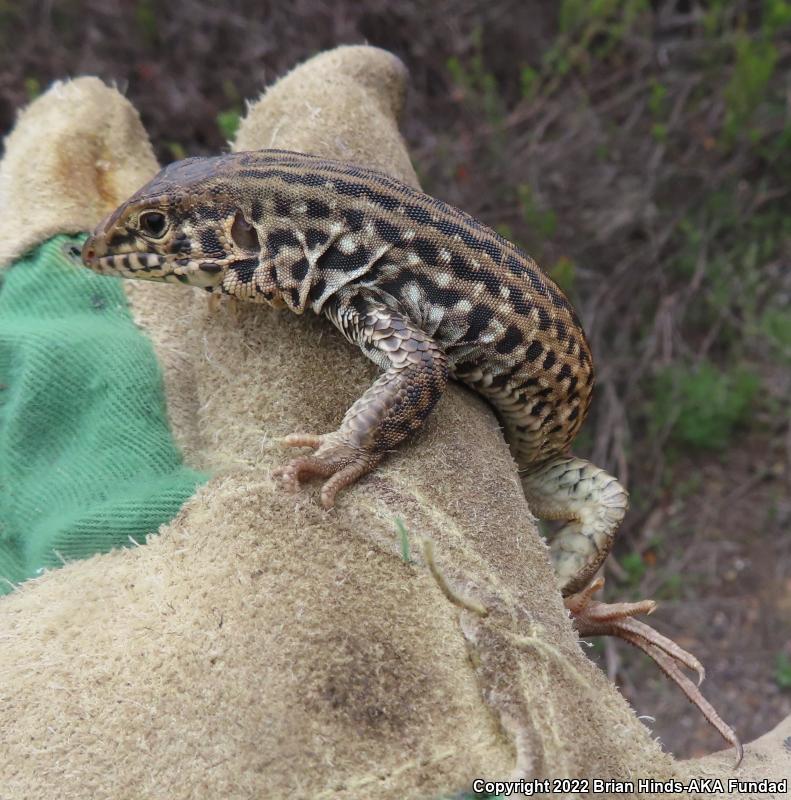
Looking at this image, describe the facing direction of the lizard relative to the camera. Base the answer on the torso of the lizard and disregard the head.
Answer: to the viewer's left
